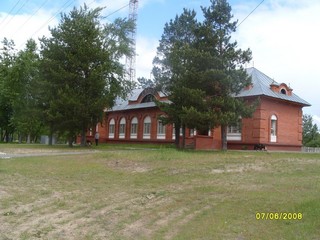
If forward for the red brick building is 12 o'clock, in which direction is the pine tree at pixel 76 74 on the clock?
The pine tree is roughly at 1 o'clock from the red brick building.

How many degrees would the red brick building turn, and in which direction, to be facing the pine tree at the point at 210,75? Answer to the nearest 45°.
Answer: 0° — it already faces it
